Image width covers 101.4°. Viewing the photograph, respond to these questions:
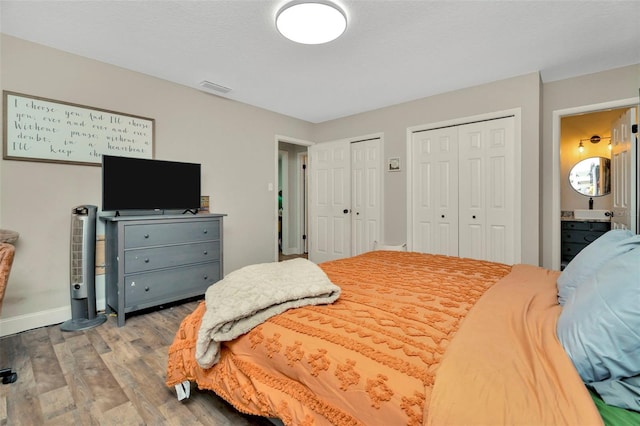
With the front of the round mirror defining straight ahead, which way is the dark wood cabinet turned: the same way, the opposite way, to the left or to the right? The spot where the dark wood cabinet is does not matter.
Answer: the same way

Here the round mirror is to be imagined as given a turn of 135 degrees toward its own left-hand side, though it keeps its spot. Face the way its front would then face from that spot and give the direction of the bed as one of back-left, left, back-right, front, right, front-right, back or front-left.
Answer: back-right

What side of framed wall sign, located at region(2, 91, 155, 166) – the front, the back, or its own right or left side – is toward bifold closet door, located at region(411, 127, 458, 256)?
front

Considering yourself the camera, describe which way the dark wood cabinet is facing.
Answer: facing the viewer

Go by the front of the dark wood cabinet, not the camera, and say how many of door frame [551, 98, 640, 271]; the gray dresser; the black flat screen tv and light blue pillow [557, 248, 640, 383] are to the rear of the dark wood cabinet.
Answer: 0

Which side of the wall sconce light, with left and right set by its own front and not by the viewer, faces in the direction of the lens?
front

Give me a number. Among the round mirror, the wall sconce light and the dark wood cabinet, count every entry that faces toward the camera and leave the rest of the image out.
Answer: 3

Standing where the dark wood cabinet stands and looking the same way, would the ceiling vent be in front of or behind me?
in front

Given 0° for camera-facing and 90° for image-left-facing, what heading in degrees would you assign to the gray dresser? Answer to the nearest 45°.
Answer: approximately 315°

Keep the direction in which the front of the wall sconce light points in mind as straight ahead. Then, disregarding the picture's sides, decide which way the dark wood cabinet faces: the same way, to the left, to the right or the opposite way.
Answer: the same way

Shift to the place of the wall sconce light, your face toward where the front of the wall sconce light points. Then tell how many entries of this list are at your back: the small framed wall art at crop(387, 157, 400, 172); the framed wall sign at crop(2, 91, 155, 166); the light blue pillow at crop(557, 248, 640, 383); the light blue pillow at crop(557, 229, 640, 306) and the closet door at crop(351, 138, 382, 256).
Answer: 0

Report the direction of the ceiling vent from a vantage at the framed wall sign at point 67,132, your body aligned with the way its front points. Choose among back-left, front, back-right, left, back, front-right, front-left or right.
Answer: front-left

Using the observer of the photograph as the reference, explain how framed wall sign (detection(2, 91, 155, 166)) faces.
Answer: facing the viewer and to the right of the viewer

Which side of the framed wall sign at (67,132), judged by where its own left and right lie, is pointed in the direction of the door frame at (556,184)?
front

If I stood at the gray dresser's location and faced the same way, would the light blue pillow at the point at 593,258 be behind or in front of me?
in front

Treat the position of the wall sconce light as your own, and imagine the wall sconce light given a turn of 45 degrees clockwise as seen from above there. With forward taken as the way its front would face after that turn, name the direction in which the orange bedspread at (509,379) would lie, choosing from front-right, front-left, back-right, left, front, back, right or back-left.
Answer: front-left

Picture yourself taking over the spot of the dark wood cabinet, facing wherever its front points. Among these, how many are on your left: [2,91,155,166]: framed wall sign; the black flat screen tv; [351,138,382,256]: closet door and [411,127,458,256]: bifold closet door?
0

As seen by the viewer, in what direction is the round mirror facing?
toward the camera
